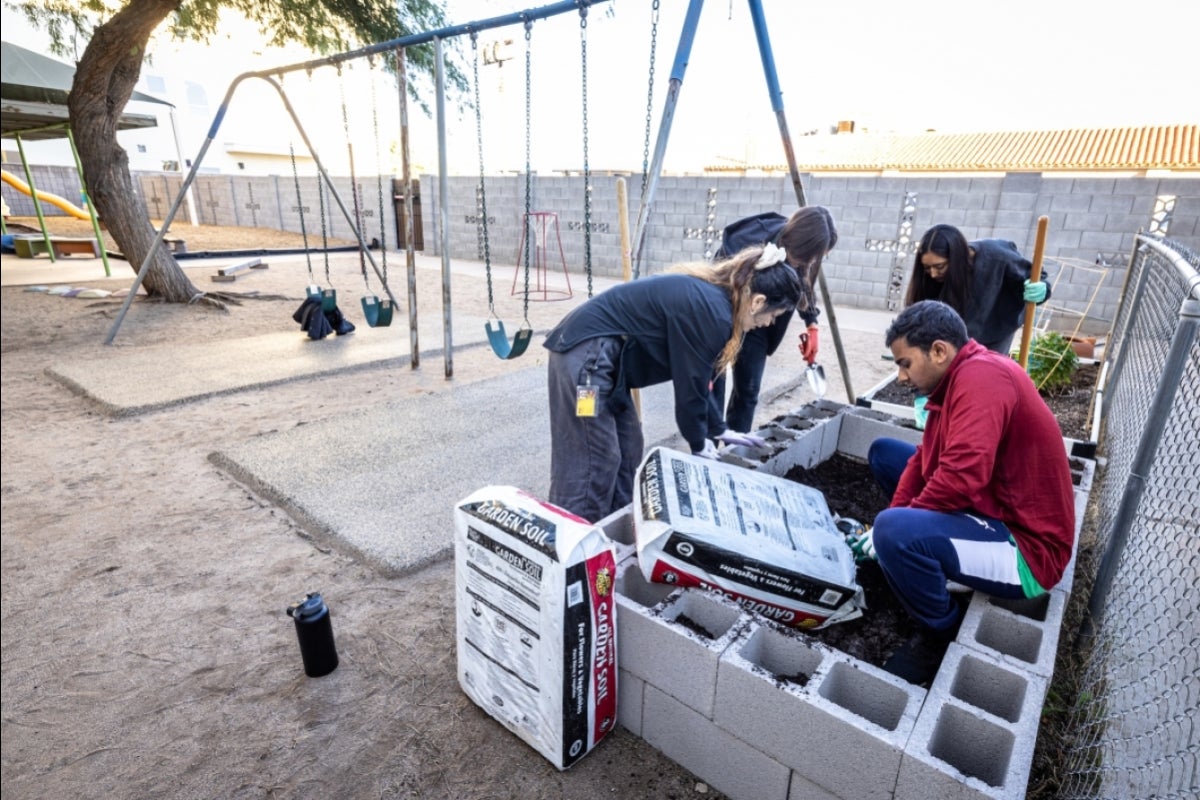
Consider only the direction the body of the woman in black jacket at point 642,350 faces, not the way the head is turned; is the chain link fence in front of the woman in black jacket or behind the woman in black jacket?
in front

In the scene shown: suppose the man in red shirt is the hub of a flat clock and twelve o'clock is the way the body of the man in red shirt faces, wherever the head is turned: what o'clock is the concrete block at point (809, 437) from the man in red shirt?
The concrete block is roughly at 2 o'clock from the man in red shirt.

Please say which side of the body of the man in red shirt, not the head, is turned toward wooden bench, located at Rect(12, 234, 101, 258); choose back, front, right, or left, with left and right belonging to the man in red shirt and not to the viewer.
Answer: front

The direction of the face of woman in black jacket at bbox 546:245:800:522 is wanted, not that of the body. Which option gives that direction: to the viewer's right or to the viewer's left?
to the viewer's right

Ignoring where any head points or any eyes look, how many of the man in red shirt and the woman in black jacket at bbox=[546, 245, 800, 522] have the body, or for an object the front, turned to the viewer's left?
1

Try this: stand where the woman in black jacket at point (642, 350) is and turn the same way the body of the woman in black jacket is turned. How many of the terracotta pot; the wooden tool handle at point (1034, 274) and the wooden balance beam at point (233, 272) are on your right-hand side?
0

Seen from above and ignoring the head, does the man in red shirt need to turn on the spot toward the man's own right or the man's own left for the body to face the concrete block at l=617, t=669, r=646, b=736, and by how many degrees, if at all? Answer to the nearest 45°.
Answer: approximately 45° to the man's own left

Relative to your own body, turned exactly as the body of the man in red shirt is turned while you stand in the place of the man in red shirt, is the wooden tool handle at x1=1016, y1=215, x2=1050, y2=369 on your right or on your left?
on your right

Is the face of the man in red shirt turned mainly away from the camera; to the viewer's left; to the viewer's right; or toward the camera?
to the viewer's left

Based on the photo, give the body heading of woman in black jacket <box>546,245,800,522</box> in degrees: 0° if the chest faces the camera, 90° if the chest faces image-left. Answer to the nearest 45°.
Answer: approximately 270°

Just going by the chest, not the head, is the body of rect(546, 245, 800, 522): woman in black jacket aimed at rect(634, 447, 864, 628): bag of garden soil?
no

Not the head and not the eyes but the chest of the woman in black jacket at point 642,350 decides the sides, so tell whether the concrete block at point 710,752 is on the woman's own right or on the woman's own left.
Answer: on the woman's own right

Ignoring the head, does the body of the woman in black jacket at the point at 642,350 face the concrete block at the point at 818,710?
no

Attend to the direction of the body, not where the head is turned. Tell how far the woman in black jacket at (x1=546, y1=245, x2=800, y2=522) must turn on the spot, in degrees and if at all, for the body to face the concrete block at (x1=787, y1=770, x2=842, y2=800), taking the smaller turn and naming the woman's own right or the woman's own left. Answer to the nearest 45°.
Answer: approximately 45° to the woman's own right

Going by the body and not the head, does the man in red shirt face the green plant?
no

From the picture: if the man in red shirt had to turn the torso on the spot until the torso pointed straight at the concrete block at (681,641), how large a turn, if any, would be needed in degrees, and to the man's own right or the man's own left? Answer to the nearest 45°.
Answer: approximately 45° to the man's own left

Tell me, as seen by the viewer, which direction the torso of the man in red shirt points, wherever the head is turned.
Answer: to the viewer's left
